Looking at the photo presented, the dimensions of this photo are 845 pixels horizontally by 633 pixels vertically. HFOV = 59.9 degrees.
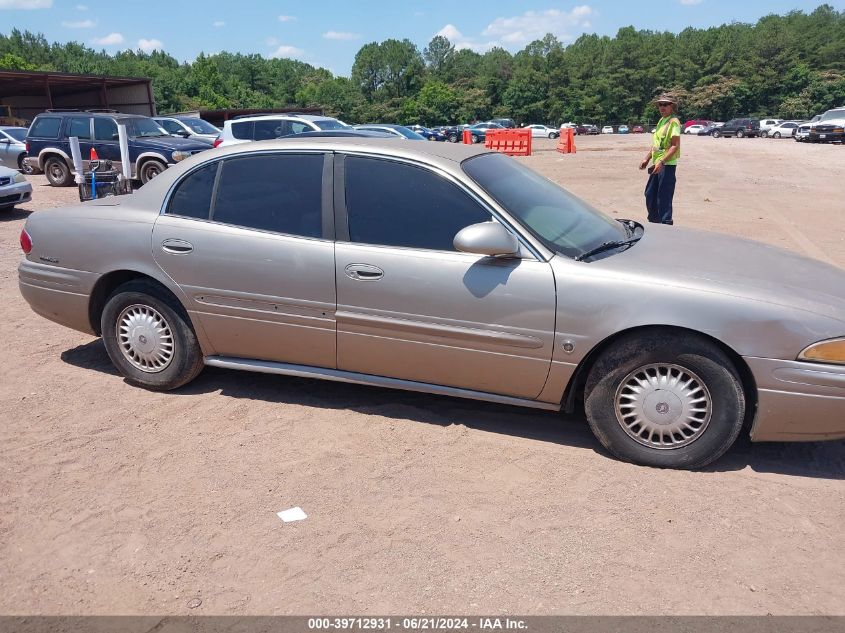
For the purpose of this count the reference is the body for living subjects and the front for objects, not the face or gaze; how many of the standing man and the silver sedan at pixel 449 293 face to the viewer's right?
1

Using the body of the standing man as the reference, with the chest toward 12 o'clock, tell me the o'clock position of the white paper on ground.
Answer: The white paper on ground is roughly at 11 o'clock from the standing man.

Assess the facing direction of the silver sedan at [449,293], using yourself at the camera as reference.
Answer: facing to the right of the viewer

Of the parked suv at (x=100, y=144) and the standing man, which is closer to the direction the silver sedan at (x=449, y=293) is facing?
the standing man

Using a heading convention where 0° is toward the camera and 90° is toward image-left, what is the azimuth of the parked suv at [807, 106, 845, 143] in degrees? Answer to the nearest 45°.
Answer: approximately 45°

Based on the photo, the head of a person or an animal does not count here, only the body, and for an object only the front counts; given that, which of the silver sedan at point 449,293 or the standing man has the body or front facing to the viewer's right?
the silver sedan

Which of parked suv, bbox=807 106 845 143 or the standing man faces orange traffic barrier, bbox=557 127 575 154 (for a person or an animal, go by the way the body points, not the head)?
the parked suv

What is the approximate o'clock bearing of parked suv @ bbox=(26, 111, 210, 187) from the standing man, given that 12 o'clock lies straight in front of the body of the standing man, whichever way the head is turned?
The parked suv is roughly at 2 o'clock from the standing man.

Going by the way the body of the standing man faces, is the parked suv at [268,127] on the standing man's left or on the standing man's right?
on the standing man's right

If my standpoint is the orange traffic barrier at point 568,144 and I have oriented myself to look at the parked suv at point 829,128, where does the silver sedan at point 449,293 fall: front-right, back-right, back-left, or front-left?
back-right
